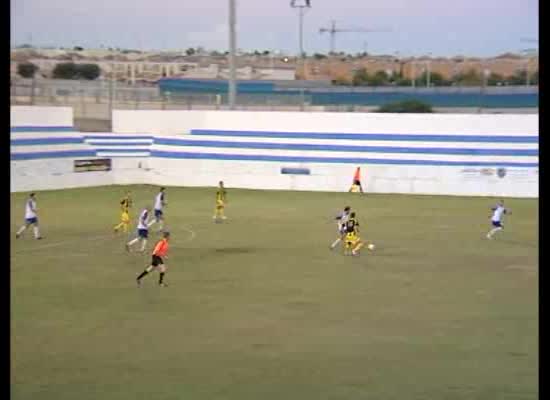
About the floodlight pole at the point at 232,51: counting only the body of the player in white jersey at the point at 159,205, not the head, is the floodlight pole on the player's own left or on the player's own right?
on the player's own left

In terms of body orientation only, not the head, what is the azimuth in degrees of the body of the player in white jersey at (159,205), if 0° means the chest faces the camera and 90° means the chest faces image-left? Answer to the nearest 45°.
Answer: approximately 270°

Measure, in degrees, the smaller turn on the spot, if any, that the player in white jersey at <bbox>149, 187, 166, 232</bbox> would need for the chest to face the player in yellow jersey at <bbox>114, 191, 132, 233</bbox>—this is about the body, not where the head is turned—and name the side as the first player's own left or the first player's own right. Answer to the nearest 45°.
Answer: approximately 135° to the first player's own right

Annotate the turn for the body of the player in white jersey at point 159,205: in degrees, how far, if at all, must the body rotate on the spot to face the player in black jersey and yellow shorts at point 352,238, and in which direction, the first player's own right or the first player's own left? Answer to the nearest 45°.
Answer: approximately 45° to the first player's own right

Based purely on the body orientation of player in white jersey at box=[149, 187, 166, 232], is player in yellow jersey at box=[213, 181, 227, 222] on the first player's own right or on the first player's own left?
on the first player's own left

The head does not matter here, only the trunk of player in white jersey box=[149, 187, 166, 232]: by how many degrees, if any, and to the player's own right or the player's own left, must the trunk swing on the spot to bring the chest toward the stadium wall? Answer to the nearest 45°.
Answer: approximately 45° to the player's own left
